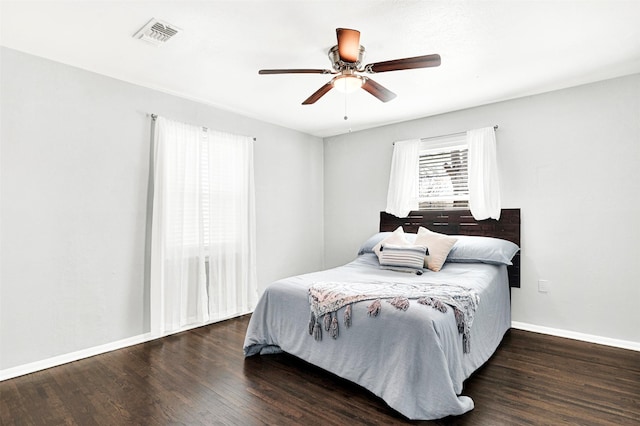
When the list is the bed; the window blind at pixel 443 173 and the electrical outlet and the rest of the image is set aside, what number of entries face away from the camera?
0

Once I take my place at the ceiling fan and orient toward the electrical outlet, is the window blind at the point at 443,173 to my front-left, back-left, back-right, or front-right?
front-left

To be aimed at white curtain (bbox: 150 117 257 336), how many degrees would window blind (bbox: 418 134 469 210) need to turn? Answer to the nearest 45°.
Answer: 0° — it already faces it

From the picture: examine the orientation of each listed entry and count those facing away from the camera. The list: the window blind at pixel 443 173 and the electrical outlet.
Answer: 0

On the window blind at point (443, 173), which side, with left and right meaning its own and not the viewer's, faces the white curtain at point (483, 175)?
left

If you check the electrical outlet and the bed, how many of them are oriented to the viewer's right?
0

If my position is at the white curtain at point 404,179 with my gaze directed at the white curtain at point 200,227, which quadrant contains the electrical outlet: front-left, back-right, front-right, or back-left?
back-left

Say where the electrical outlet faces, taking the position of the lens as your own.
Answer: facing the viewer and to the left of the viewer

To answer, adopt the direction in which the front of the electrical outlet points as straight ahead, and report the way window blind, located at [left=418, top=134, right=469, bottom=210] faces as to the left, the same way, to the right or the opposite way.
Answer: the same way

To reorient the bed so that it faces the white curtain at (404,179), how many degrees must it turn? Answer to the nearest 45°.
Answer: approximately 135° to its right

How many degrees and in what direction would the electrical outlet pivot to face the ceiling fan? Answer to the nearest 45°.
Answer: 0° — it already faces it

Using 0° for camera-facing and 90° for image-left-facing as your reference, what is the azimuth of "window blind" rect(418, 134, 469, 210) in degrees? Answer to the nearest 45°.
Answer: approximately 45°

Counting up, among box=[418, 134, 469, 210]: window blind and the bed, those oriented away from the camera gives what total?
0

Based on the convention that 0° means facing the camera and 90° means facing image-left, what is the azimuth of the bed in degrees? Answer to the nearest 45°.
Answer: approximately 45°
